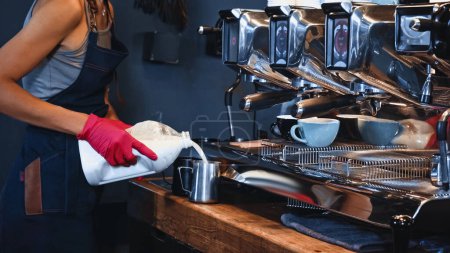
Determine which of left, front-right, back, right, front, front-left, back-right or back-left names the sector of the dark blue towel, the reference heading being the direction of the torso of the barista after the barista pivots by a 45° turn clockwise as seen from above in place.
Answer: front

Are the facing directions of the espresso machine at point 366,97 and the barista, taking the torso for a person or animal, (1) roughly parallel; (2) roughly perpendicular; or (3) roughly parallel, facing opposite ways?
roughly parallel, facing opposite ways

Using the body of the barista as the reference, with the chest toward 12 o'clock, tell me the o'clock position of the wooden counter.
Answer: The wooden counter is roughly at 1 o'clock from the barista.

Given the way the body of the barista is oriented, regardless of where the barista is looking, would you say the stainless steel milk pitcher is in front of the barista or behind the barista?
in front

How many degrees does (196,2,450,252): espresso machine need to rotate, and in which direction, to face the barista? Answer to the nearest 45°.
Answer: approximately 45° to its right

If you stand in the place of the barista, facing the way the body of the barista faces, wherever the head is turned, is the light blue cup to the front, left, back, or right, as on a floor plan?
front

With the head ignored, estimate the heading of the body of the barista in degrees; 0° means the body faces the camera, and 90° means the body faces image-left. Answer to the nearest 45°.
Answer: approximately 270°

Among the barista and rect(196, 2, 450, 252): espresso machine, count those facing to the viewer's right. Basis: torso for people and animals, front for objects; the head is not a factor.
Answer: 1
